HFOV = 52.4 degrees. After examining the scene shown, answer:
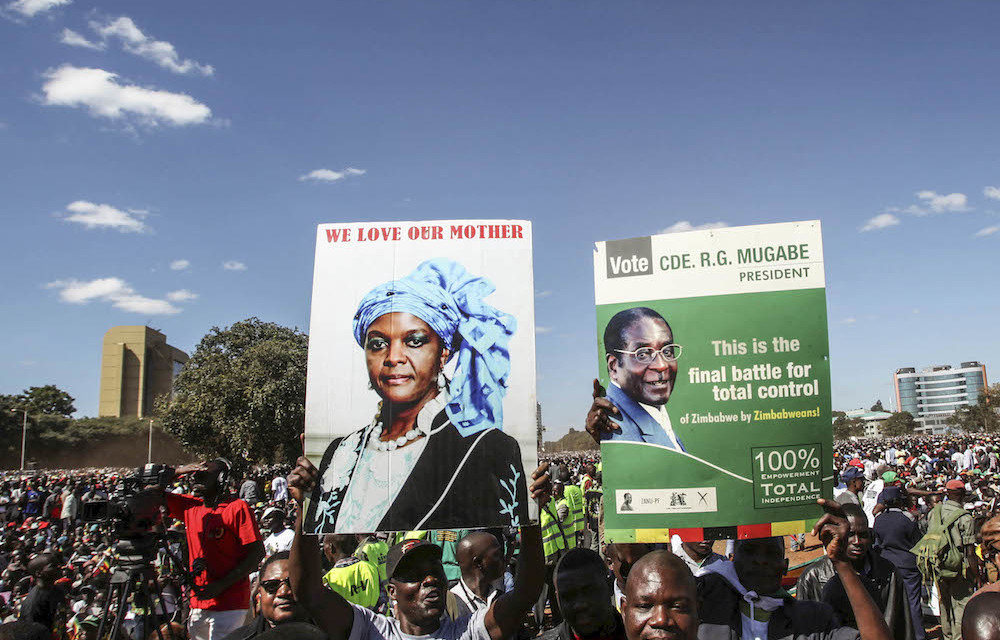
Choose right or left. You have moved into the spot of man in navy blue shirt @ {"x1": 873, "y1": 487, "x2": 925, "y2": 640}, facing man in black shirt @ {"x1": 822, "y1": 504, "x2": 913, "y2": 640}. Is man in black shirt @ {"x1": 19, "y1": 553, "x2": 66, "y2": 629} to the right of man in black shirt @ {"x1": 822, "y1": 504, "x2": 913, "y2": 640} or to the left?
right

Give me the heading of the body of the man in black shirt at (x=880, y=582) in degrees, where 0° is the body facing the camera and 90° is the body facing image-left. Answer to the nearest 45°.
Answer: approximately 45°

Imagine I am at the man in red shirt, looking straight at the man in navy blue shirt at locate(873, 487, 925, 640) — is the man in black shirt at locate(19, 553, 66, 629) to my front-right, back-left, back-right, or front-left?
back-left

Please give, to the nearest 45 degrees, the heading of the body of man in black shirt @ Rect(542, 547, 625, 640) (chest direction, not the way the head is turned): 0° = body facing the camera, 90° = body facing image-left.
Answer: approximately 0°

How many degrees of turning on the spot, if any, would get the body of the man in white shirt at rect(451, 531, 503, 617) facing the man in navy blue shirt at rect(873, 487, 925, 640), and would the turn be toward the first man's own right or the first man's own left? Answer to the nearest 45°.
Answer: approximately 90° to the first man's own left

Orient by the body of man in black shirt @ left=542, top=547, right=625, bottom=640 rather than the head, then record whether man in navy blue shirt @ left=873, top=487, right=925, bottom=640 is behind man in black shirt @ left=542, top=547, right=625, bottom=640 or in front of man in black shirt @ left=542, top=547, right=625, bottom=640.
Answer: behind

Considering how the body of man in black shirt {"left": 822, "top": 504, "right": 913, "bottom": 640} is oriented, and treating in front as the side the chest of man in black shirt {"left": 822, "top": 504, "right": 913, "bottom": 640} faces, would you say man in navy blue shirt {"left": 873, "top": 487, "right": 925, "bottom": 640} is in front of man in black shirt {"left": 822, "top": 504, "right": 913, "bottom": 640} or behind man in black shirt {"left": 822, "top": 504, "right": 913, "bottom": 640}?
behind

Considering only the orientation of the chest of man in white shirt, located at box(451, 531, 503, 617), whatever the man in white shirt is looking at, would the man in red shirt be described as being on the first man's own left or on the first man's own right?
on the first man's own right
